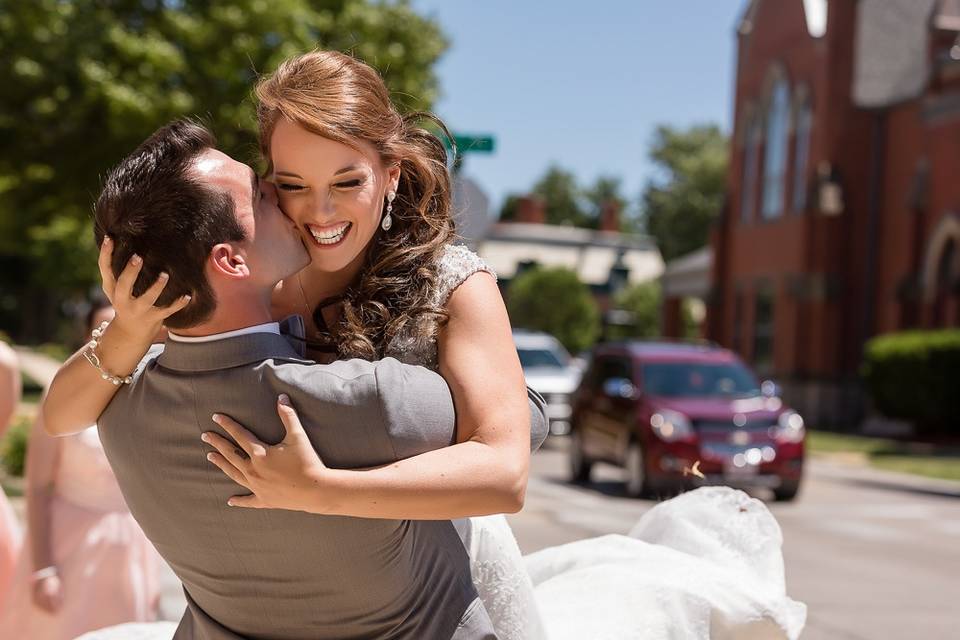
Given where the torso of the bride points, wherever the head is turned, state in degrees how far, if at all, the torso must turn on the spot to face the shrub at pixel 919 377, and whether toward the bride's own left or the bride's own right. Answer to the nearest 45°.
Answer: approximately 180°

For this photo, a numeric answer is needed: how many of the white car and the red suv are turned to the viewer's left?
0

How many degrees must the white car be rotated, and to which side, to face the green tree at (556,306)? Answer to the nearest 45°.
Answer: approximately 180°

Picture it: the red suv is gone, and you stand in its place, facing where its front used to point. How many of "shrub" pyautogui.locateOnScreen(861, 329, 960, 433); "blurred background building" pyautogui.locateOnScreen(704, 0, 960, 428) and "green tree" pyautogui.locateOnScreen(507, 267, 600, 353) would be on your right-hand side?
0

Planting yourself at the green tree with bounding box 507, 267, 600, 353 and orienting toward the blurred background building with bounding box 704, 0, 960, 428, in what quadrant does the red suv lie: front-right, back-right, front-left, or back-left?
front-right

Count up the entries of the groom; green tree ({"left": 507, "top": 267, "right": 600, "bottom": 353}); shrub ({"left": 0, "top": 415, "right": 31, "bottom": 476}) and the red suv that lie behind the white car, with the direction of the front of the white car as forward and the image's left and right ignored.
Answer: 1

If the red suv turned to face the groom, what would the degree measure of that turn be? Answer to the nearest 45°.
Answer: approximately 45° to its right

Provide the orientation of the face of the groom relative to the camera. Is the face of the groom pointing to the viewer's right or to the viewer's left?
to the viewer's right

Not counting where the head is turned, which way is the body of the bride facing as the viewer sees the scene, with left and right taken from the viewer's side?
facing the viewer and to the left of the viewer

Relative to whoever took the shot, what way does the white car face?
facing the viewer

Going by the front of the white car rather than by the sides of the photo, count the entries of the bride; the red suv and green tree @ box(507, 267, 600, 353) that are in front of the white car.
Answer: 2

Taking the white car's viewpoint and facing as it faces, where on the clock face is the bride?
The bride is roughly at 12 o'clock from the white car.

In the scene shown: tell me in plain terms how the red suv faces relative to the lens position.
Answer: facing the viewer and to the right of the viewer

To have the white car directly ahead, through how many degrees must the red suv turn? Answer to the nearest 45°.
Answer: approximately 135° to its left

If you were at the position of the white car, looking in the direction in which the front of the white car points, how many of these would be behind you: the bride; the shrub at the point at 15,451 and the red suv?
0

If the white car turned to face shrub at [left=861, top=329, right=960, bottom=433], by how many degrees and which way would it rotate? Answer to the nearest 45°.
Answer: approximately 90° to its left

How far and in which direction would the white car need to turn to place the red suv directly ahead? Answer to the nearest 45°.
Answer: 0° — it already faces it

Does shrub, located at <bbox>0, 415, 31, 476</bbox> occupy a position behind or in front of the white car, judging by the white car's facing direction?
in front
